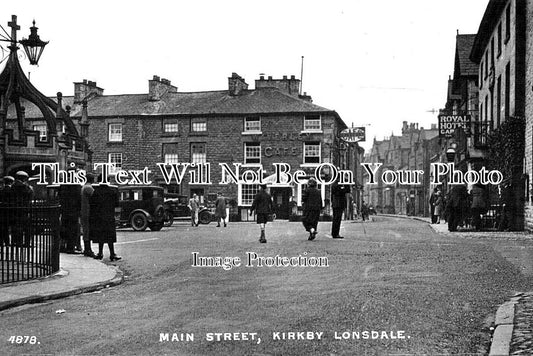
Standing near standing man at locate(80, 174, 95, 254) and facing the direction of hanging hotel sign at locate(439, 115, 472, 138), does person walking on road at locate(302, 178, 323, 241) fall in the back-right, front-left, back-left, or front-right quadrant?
front-right

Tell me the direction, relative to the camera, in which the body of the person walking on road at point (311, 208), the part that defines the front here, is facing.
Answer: away from the camera

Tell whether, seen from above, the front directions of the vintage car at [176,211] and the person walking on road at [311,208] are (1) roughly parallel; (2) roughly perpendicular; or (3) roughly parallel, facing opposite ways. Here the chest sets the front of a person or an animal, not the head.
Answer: roughly perpendicular

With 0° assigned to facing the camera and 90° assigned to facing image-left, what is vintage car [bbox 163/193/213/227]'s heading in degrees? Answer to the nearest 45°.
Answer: approximately 270°

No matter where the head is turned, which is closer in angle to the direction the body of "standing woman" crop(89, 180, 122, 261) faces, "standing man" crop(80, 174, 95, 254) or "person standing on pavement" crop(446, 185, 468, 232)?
the standing man

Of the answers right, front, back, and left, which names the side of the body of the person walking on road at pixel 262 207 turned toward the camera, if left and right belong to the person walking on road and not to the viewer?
back

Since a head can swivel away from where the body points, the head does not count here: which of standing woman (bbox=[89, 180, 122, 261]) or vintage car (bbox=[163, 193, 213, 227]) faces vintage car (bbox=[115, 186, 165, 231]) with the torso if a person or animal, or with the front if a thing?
the standing woman
